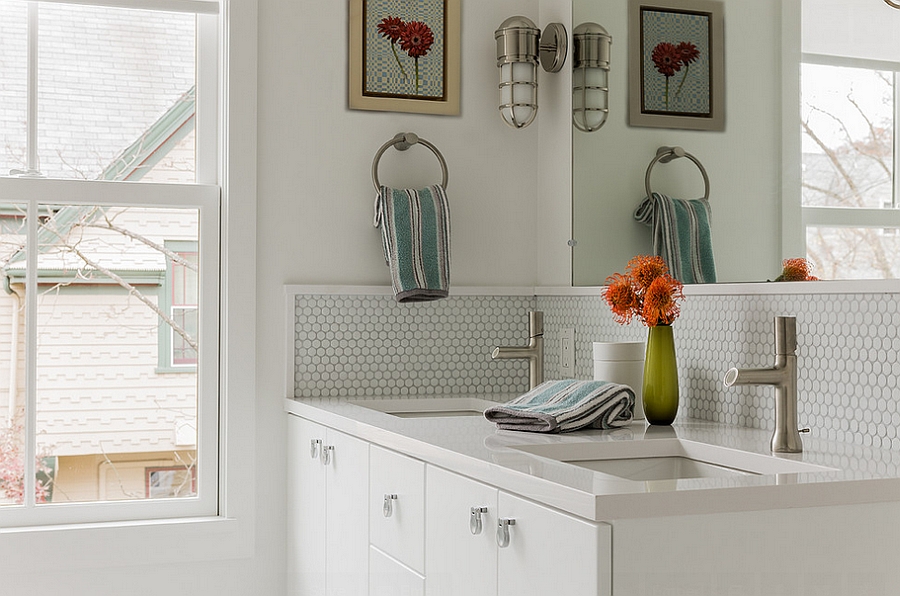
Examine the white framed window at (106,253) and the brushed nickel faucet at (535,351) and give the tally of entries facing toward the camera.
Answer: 1

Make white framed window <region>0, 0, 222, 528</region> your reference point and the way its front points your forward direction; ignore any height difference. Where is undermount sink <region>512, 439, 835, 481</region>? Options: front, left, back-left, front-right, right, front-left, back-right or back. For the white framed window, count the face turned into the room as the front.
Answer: front-left

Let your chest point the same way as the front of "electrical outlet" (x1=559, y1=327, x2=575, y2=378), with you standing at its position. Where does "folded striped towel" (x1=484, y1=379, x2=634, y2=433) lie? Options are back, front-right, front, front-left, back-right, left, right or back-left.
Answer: front-left

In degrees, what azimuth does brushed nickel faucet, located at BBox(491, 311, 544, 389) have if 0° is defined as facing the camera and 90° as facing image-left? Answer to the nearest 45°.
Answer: approximately 90°

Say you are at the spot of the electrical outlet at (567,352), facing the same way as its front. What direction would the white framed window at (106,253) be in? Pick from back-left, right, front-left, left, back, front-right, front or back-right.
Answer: front-right

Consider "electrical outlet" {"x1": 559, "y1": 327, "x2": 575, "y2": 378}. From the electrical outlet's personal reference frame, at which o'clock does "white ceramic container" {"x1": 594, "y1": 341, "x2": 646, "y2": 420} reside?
The white ceramic container is roughly at 10 o'clock from the electrical outlet.

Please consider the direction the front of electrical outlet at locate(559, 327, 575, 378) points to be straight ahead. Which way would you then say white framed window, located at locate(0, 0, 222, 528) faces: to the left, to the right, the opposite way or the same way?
to the left

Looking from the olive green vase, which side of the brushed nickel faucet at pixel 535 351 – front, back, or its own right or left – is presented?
left

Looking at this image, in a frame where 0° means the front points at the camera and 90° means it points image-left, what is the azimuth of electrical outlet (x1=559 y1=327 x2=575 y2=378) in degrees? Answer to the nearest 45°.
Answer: approximately 45°

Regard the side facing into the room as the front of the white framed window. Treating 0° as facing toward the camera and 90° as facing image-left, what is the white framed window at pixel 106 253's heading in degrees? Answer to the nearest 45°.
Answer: approximately 0°

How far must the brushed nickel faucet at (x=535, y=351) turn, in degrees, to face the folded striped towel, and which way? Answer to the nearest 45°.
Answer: approximately 90° to its left
